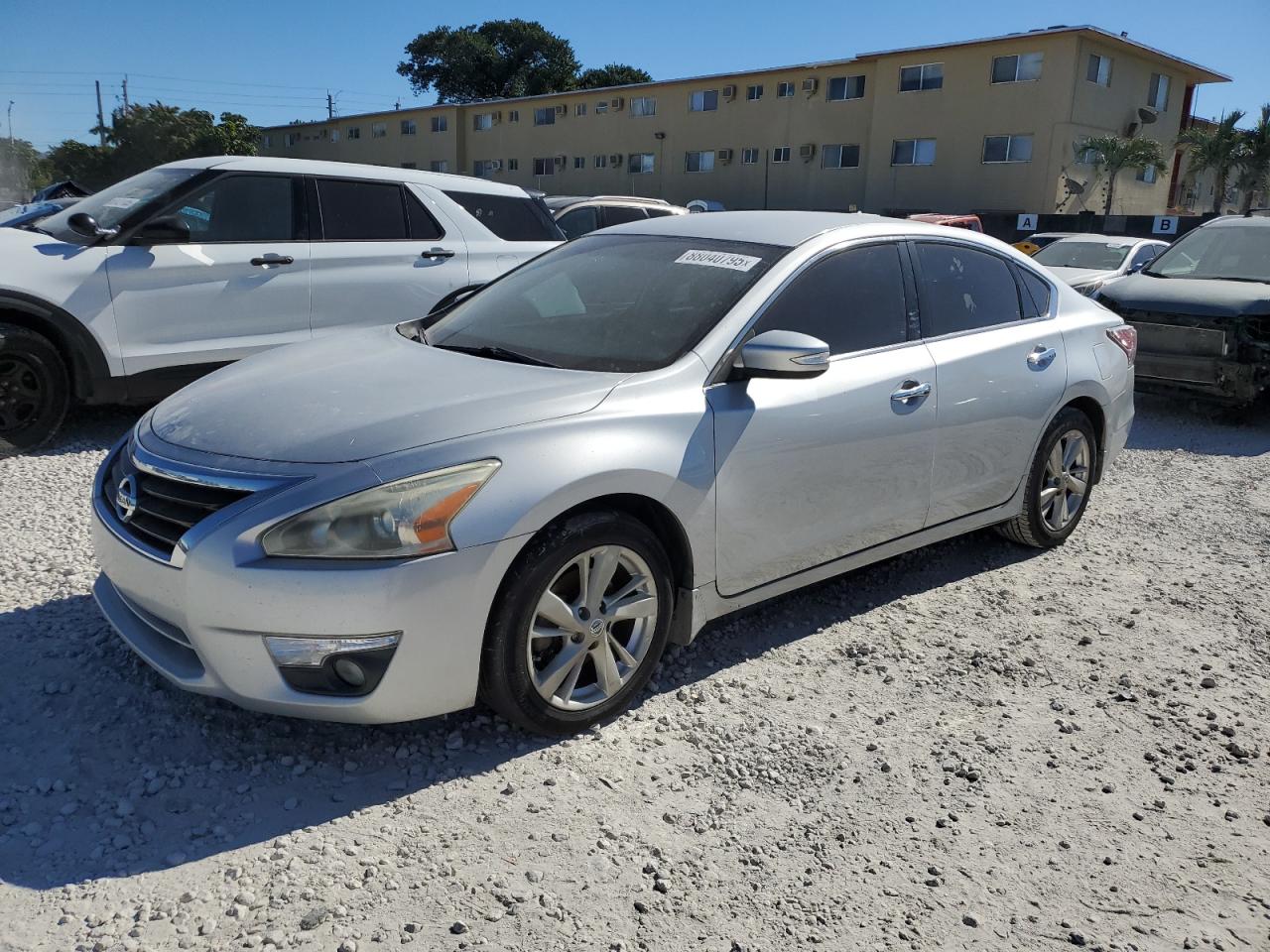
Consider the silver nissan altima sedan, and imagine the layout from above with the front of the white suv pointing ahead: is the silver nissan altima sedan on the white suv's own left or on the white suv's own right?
on the white suv's own left

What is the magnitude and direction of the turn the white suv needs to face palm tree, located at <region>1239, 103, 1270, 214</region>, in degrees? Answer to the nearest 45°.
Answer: approximately 180°

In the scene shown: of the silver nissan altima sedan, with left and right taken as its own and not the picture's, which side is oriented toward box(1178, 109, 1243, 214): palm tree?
back

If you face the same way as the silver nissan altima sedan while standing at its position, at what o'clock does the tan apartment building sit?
The tan apartment building is roughly at 5 o'clock from the silver nissan altima sedan.

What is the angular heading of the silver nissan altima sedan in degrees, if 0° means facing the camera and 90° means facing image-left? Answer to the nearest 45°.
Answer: approximately 45°

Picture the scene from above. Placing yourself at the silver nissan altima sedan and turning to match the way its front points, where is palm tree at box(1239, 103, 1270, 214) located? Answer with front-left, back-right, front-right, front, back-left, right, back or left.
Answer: back

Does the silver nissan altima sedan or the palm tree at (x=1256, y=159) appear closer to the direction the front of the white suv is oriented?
the silver nissan altima sedan

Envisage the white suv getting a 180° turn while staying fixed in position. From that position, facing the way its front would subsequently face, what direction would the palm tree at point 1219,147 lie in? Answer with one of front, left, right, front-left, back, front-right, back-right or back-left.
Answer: front

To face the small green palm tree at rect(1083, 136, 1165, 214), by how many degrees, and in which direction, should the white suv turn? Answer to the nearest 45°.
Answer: approximately 180°

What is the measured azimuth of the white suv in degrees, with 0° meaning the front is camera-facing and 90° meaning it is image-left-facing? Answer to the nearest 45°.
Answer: approximately 45°
